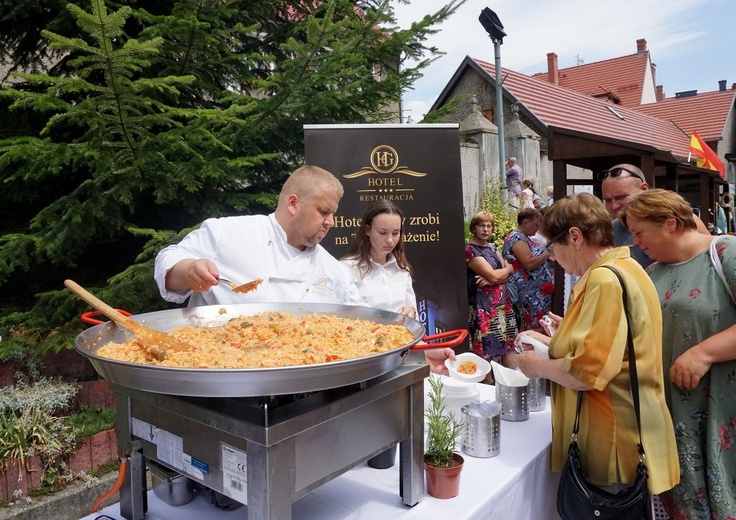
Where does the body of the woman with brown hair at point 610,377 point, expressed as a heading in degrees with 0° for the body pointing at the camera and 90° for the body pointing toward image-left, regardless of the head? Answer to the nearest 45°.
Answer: approximately 90°

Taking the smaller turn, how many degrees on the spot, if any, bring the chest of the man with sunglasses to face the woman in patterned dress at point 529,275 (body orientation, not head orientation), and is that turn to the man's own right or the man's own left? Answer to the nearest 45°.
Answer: approximately 90° to the man's own right

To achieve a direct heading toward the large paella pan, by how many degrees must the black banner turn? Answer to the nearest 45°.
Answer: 0° — it already faces it

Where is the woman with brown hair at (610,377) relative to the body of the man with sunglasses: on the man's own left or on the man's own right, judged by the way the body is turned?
on the man's own left

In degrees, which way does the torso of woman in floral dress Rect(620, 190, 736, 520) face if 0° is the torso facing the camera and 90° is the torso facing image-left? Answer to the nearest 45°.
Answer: approximately 45°

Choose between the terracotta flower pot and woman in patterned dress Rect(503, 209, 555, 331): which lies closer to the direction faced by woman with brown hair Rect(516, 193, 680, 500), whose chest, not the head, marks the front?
the terracotta flower pot

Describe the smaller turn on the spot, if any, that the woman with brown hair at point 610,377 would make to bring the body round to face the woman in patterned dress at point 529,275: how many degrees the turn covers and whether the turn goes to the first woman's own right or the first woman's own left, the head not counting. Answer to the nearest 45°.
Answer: approximately 90° to the first woman's own right

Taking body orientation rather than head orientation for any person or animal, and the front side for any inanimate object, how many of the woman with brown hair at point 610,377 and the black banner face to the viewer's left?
1

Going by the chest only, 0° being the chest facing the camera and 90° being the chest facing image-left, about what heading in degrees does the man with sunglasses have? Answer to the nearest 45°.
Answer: approximately 45°

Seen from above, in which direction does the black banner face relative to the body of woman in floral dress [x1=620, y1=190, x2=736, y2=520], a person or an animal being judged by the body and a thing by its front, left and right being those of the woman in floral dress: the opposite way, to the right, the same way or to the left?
to the left

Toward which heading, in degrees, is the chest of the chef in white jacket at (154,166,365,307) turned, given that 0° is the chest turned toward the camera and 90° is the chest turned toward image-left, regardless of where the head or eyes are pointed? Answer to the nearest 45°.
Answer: approximately 315°

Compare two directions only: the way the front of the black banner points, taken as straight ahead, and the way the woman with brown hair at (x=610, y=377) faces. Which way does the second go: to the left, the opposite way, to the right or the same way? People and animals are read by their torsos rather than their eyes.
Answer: to the right

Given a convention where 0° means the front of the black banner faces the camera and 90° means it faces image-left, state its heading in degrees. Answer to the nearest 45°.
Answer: approximately 0°

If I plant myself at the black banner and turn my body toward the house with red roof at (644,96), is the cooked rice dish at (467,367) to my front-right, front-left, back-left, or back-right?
back-right
